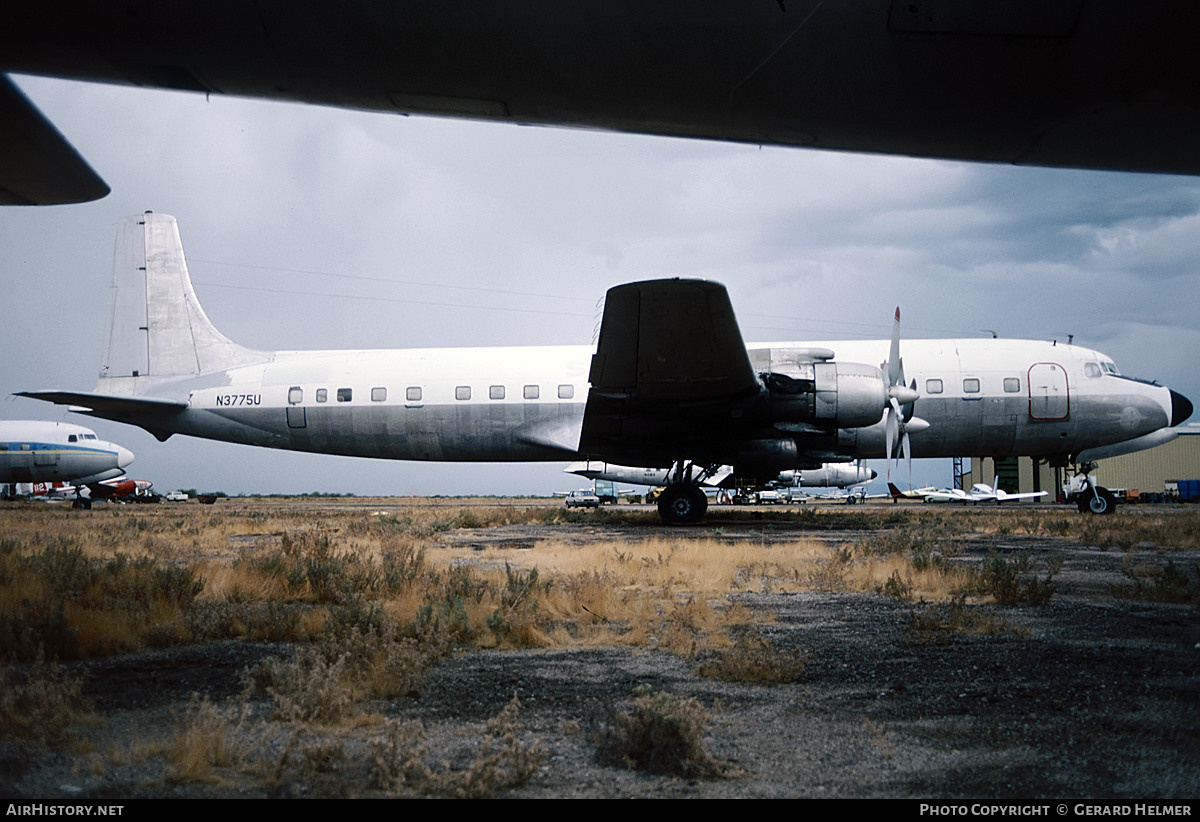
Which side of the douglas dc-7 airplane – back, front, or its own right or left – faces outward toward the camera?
right

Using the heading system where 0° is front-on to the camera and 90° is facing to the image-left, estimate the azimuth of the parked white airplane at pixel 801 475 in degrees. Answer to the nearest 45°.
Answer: approximately 270°

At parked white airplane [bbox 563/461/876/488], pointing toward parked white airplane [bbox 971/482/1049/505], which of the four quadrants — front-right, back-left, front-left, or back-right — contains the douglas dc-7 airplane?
back-right

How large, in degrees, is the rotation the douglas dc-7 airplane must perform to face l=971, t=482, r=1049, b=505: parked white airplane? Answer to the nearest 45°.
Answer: approximately 45° to its left

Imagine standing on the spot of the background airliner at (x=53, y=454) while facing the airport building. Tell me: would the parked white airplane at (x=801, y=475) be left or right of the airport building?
left

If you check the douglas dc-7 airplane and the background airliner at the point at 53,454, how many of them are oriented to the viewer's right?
2

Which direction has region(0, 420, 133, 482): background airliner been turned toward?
to the viewer's right

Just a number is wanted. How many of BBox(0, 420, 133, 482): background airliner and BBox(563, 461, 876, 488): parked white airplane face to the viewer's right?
2

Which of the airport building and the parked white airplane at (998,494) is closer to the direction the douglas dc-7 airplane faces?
the airport building

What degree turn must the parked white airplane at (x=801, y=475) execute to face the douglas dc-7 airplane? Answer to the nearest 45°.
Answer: approximately 90° to its right

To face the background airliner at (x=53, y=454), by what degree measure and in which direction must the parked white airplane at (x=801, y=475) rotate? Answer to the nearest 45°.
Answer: approximately 135° to its right

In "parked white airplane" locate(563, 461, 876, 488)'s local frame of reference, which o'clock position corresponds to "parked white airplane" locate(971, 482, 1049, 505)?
"parked white airplane" locate(971, 482, 1049, 505) is roughly at 11 o'clock from "parked white airplane" locate(563, 461, 876, 488).
